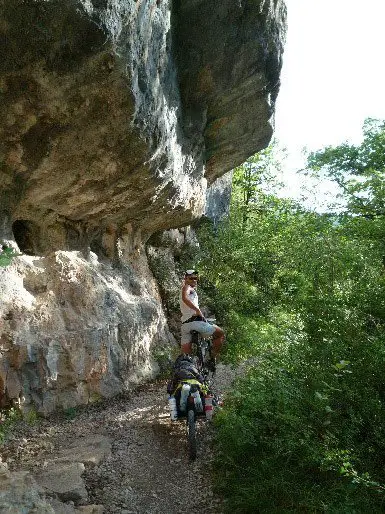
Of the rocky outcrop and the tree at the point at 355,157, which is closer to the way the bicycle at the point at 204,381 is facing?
the tree

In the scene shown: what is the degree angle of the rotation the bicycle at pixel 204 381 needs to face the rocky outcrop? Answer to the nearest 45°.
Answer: approximately 135° to its left

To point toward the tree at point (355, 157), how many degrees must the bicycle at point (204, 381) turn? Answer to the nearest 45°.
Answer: approximately 45° to its right

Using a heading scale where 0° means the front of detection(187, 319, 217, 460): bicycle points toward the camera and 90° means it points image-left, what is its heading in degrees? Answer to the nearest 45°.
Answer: approximately 180°
